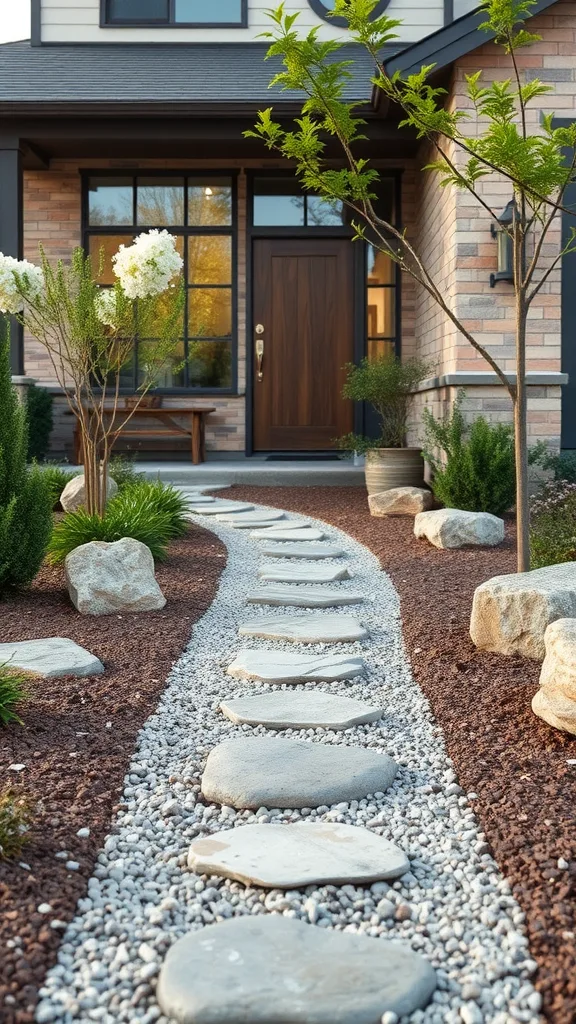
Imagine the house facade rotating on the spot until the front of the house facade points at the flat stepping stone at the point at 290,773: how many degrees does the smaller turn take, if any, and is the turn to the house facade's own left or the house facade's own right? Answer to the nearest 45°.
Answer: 0° — it already faces it

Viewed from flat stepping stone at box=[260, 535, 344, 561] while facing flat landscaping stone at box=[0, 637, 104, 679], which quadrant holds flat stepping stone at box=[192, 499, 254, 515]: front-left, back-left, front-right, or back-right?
back-right

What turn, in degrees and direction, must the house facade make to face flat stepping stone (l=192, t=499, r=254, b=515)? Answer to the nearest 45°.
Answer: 0° — it already faces it

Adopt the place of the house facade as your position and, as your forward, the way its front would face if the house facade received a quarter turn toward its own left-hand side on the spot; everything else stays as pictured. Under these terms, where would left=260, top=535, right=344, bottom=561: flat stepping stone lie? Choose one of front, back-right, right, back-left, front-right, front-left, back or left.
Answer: right

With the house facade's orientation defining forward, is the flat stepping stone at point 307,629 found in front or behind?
in front

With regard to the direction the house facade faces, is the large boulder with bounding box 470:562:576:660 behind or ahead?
ahead

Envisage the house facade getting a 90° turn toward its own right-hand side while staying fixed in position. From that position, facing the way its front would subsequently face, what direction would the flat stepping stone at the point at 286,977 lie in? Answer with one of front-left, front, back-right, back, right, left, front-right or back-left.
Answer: left

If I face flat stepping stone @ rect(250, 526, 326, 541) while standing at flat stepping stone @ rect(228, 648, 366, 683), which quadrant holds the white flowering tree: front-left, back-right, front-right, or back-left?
front-left

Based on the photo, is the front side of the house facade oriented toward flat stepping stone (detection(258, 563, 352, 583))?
yes

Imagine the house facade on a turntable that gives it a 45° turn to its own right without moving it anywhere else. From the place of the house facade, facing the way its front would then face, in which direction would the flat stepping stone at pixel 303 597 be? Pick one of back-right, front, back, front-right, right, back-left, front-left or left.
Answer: front-left

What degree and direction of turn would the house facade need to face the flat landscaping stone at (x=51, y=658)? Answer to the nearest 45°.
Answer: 0° — it already faces it

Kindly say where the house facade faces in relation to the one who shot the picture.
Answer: facing the viewer

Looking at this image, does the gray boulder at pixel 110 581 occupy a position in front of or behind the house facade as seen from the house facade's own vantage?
in front

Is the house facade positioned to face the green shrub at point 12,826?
yes

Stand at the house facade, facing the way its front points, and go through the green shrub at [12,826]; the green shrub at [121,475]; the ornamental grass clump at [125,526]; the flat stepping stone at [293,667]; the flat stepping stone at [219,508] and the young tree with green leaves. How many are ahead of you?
6
